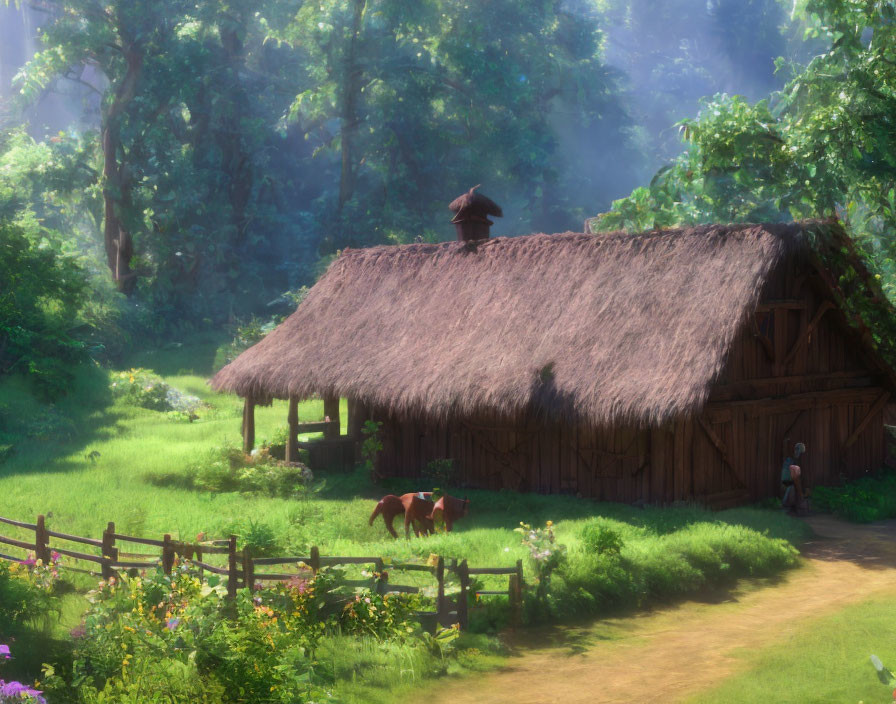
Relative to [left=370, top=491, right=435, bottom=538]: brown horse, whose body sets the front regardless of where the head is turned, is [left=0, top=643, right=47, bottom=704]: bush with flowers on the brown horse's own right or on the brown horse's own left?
on the brown horse's own right

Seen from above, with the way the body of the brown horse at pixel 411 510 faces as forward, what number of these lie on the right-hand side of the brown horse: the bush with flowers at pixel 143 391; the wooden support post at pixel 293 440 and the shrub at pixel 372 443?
0

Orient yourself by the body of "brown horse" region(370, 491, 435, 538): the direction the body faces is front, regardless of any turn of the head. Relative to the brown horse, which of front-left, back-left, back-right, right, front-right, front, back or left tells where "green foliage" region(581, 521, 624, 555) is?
front-right

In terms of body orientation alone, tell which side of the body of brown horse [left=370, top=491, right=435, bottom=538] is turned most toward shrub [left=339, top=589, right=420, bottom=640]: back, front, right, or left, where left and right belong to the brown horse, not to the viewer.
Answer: right

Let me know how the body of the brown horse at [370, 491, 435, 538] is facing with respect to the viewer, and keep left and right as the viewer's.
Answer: facing to the right of the viewer

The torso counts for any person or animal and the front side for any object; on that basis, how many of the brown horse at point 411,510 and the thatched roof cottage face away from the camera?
0

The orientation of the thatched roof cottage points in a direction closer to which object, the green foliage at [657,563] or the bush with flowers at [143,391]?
the green foliage

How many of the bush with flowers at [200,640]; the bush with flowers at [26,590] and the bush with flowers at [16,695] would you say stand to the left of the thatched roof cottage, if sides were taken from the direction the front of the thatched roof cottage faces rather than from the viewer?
0

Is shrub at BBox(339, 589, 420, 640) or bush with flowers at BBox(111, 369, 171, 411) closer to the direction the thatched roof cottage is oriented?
the shrub

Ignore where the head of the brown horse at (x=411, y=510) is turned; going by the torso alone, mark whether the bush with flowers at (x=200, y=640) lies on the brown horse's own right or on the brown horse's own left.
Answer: on the brown horse's own right

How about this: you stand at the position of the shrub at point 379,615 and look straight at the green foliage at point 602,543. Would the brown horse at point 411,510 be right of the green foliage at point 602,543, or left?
left

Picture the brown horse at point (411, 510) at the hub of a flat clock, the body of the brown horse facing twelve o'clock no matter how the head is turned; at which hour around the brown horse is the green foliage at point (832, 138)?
The green foliage is roughly at 11 o'clock from the brown horse.

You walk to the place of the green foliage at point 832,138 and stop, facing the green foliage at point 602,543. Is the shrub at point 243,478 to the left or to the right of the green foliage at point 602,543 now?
right
